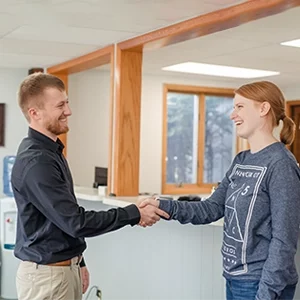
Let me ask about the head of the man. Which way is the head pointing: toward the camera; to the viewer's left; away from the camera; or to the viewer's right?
to the viewer's right

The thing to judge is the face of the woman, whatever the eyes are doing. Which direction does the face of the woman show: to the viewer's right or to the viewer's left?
to the viewer's left

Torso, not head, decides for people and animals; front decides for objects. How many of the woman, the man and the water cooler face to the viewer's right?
1

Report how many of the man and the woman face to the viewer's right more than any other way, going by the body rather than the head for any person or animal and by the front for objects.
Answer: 1

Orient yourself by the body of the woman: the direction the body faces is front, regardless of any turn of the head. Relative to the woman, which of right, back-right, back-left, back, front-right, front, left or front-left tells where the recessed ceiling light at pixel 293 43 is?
back-right

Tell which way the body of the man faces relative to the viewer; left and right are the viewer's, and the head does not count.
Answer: facing to the right of the viewer

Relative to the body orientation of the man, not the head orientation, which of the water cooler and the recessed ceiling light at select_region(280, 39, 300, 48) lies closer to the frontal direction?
the recessed ceiling light

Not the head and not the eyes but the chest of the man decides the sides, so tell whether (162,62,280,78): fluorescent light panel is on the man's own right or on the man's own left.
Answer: on the man's own left

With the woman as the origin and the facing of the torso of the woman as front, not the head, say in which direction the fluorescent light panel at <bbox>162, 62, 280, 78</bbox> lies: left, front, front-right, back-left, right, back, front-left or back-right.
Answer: back-right

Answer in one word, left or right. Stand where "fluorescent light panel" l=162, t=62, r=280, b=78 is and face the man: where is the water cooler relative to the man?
right

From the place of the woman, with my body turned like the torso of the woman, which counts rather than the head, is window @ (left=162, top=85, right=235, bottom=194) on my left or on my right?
on my right

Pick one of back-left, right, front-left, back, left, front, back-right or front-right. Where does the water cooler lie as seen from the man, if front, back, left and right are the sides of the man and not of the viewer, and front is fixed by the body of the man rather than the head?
left

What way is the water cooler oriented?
toward the camera

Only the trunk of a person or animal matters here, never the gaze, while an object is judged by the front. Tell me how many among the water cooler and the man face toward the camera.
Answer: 1
